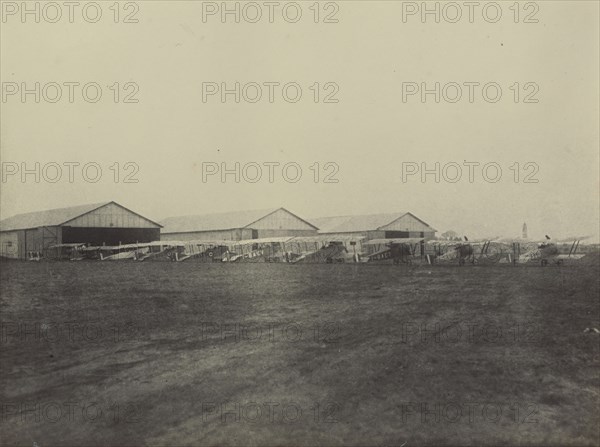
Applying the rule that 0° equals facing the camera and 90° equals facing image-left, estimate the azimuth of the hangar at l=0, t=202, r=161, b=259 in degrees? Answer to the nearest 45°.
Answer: approximately 315°

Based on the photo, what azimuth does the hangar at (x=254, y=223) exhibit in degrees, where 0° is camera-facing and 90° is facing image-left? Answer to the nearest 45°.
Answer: approximately 315°
